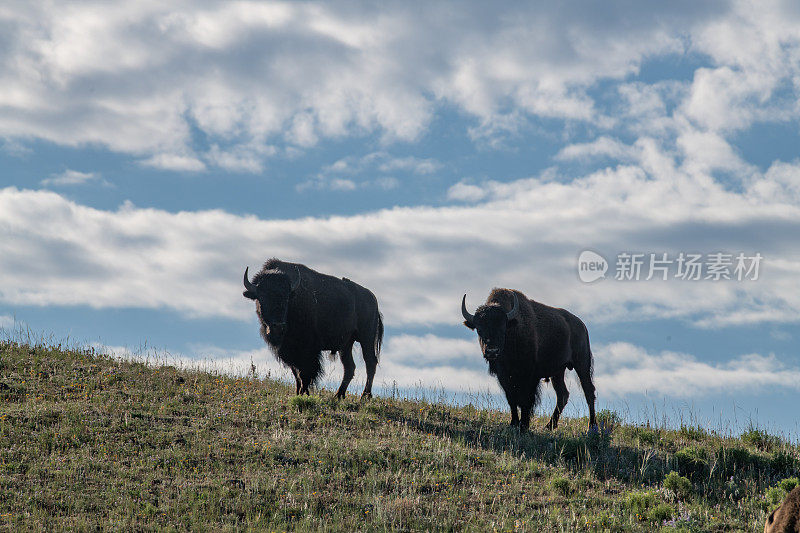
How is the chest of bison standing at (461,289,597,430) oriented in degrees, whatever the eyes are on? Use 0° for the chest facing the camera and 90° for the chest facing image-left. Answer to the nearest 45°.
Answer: approximately 45°

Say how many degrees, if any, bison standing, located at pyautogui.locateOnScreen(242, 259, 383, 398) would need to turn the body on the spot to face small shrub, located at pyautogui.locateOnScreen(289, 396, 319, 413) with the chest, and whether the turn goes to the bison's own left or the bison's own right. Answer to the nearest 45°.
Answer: approximately 45° to the bison's own left

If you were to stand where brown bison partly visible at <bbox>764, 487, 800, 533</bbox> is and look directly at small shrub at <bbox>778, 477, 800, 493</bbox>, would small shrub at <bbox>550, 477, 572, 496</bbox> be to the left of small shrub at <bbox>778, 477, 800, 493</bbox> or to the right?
left

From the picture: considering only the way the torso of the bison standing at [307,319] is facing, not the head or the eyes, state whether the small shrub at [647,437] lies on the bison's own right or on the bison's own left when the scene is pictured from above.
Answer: on the bison's own left

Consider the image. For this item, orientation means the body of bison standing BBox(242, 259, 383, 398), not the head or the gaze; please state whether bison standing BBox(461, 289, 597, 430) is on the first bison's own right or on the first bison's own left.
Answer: on the first bison's own left

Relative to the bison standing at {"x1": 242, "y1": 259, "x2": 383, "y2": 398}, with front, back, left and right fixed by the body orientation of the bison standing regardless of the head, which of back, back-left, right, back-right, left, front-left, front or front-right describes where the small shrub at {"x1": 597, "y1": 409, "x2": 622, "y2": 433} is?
back-left

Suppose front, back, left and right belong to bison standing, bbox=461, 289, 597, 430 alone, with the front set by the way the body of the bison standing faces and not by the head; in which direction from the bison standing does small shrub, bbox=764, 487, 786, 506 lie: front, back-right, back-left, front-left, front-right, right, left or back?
left

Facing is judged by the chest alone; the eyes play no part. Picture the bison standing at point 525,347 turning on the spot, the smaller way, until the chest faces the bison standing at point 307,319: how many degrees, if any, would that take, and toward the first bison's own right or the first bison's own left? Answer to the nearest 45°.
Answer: approximately 45° to the first bison's own right

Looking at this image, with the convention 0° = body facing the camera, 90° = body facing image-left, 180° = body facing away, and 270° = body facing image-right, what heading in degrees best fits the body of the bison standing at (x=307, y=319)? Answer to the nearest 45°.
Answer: approximately 45°
